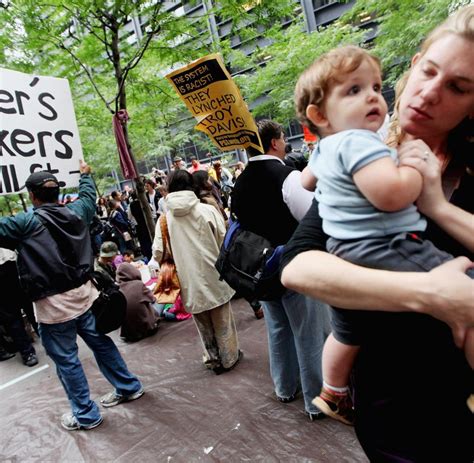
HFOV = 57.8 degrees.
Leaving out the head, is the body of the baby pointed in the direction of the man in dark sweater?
no

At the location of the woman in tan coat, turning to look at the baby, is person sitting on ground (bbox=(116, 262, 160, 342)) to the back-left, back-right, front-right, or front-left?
back-right

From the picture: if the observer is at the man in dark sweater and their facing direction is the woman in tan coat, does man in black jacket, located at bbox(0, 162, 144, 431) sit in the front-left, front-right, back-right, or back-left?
front-left

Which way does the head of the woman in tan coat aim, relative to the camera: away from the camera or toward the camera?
away from the camera

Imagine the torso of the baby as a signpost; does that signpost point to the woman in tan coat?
no

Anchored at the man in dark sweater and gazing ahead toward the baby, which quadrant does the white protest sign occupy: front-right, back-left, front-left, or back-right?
back-right

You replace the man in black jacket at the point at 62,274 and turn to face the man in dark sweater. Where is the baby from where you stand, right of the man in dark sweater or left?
right
